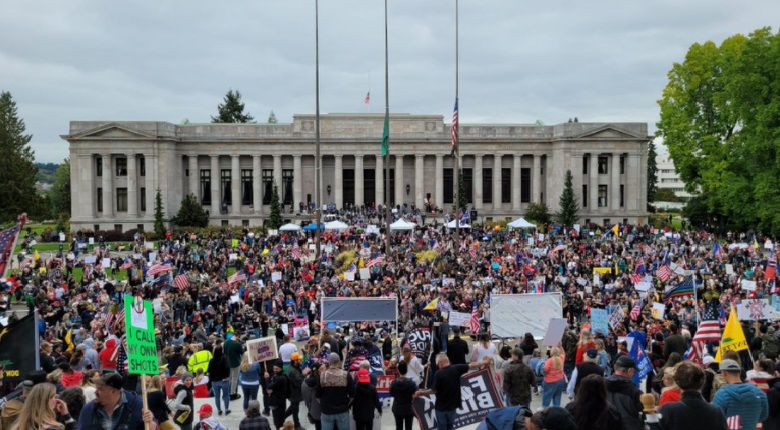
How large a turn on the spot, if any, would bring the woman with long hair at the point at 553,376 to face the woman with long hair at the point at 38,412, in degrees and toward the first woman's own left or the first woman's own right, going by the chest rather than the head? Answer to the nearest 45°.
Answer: approximately 135° to the first woman's own left

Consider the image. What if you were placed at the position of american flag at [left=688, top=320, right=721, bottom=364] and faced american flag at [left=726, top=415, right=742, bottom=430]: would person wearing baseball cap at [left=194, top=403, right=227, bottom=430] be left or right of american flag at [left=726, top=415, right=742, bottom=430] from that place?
right

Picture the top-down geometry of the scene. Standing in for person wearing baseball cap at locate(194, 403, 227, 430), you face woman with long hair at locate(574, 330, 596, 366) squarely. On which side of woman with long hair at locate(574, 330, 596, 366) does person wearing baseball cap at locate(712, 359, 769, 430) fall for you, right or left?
right

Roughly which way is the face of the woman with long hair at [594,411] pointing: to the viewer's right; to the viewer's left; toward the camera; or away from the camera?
away from the camera

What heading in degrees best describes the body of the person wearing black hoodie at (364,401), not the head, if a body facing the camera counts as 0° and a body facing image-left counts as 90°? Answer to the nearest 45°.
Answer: approximately 180°

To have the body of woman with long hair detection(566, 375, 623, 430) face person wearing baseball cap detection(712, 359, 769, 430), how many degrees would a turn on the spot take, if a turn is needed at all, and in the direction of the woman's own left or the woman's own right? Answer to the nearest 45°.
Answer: approximately 45° to the woman's own right

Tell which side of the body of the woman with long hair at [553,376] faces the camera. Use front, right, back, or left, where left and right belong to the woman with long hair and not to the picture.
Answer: back

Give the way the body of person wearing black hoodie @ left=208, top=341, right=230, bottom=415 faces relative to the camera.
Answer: away from the camera

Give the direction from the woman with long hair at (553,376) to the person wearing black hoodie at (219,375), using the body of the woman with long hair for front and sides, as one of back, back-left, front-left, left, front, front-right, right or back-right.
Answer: left

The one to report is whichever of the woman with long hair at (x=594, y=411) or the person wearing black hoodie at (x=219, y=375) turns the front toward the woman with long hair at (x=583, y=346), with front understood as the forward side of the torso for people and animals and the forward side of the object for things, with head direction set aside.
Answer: the woman with long hair at (x=594, y=411)

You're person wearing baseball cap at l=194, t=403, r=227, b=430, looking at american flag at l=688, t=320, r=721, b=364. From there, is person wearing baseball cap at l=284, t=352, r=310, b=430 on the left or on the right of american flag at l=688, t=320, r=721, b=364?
left

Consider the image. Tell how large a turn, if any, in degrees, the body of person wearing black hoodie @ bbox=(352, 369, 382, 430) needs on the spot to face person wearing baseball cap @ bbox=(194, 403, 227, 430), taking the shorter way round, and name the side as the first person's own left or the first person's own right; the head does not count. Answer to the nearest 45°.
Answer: approximately 135° to the first person's own left

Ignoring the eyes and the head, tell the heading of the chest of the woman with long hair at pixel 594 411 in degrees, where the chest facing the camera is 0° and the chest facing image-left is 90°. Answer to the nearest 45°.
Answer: approximately 180°
